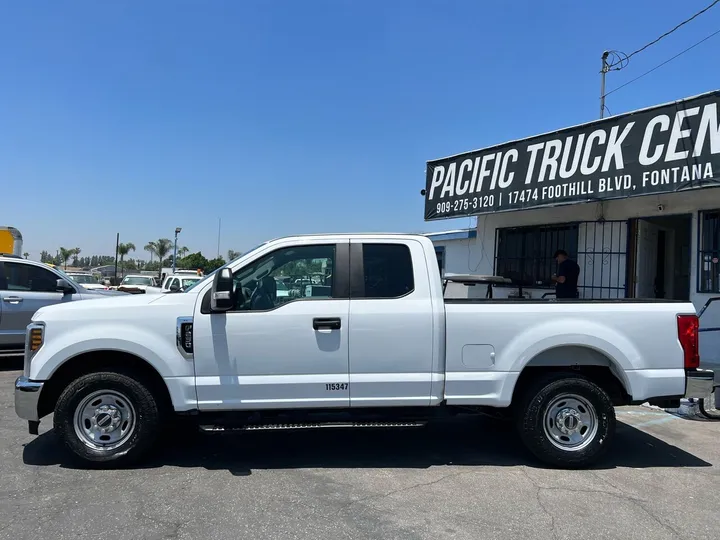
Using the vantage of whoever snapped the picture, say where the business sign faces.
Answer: facing the viewer and to the left of the viewer

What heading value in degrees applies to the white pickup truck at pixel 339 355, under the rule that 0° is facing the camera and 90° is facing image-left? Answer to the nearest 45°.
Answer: approximately 90°

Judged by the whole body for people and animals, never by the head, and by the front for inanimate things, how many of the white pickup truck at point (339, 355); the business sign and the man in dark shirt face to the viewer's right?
0

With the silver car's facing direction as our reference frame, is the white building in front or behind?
in front

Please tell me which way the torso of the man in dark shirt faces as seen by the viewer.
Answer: to the viewer's left

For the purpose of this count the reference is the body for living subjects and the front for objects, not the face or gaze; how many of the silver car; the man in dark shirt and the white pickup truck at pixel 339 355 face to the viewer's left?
2

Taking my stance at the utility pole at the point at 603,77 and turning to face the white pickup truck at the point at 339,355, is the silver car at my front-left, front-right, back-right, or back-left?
front-right

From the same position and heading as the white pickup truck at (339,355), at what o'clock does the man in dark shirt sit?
The man in dark shirt is roughly at 4 o'clock from the white pickup truck.

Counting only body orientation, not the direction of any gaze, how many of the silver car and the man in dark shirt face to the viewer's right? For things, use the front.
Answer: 1

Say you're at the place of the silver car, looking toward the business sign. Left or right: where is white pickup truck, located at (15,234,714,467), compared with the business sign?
right

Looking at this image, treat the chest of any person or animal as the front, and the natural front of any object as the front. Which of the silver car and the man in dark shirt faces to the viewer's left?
the man in dark shirt

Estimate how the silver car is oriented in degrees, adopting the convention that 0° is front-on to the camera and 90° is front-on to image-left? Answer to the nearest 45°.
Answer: approximately 270°

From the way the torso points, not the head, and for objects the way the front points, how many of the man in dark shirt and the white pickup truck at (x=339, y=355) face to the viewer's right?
0

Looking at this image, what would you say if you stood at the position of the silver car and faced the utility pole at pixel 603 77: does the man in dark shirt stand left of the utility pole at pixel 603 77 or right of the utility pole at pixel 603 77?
right

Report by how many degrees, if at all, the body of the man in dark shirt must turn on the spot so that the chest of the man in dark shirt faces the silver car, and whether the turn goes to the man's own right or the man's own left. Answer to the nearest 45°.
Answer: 0° — they already face it
